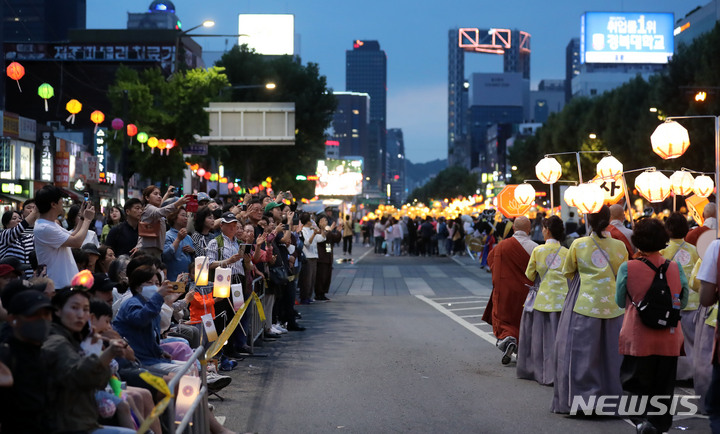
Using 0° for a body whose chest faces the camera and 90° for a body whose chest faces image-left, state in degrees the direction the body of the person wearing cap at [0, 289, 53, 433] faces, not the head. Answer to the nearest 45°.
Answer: approximately 315°

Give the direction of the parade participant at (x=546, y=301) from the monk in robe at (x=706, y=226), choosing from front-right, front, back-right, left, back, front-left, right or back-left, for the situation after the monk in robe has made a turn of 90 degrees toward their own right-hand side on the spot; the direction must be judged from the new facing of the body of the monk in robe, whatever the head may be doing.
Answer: back-right

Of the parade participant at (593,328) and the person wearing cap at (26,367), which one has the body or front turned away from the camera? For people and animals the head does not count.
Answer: the parade participant

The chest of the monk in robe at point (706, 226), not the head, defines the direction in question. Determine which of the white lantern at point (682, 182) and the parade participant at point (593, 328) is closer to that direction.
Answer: the white lantern

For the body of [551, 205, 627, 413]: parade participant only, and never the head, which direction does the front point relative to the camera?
away from the camera

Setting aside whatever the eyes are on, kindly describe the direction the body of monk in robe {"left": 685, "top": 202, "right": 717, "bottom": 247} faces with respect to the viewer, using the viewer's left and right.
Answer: facing away from the viewer

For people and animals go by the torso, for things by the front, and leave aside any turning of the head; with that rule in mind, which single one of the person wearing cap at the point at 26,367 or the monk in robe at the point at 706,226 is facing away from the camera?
the monk in robe

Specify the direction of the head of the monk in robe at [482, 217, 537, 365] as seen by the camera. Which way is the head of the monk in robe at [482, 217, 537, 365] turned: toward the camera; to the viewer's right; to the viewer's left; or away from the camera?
away from the camera

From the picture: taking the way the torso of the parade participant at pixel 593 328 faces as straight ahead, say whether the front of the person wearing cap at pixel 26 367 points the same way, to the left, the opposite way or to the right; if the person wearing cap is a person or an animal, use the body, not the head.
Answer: to the right

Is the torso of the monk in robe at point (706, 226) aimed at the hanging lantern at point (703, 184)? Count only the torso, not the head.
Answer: yes

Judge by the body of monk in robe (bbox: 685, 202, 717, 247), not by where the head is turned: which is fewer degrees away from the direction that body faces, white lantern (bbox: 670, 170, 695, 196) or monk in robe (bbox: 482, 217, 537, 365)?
the white lantern

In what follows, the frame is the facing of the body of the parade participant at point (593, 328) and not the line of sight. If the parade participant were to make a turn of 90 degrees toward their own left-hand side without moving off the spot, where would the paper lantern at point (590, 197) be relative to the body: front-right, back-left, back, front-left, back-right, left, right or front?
right

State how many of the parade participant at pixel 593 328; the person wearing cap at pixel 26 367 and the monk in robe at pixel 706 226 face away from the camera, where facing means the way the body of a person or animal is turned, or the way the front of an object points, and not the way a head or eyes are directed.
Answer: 2

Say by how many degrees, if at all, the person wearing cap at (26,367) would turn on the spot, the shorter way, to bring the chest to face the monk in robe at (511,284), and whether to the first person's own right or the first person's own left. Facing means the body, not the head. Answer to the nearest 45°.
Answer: approximately 90° to the first person's own left

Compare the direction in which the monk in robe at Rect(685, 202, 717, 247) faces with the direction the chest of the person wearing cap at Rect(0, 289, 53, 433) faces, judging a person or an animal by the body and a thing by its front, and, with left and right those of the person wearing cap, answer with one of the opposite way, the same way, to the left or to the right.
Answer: to the left

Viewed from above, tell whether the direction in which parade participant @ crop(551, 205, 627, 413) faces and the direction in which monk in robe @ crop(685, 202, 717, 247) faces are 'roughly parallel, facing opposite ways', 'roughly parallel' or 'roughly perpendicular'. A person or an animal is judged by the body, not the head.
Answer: roughly parallel
